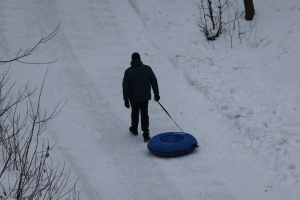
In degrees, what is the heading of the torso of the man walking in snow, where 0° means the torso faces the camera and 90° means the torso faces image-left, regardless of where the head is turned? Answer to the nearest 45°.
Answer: approximately 135°

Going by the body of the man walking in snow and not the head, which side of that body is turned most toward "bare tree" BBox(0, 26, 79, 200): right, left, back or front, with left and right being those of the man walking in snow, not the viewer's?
left

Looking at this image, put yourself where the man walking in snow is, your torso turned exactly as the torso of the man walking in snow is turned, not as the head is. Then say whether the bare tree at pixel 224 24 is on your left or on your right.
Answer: on your right
